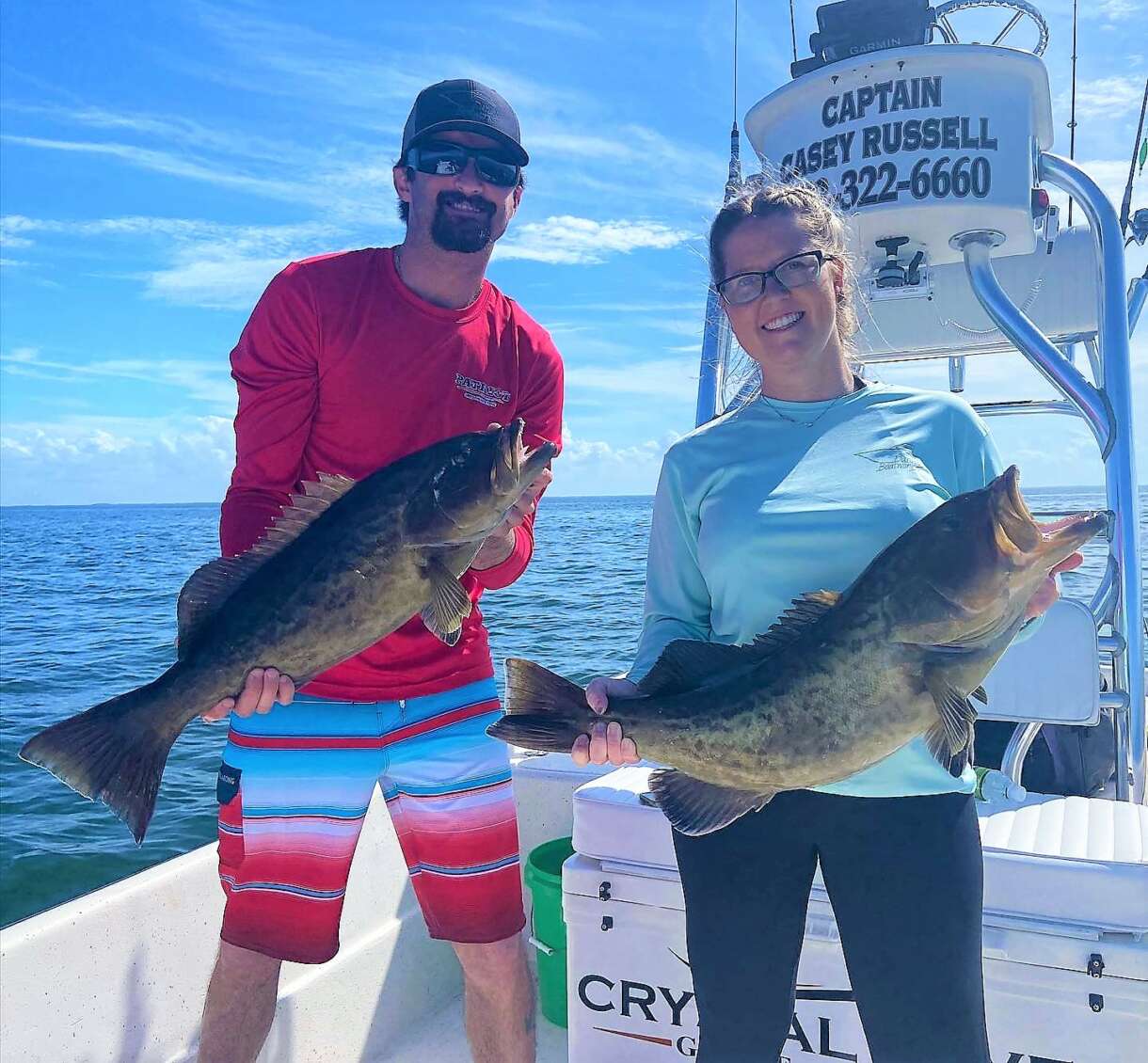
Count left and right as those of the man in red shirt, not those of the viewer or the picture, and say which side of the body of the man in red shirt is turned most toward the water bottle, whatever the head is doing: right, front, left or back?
left

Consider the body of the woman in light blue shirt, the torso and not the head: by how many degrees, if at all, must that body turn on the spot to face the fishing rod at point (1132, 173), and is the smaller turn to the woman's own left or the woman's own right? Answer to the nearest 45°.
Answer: approximately 135° to the woman's own left

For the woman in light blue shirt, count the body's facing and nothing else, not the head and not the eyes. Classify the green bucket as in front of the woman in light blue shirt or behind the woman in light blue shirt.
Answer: behind

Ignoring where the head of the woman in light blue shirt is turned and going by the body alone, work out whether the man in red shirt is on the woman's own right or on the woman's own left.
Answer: on the woman's own right

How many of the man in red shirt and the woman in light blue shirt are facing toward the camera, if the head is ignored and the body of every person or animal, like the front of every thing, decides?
2

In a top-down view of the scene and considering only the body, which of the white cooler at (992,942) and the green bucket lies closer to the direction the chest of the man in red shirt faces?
the white cooler

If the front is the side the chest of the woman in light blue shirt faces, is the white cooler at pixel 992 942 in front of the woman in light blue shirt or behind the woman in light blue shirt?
behind

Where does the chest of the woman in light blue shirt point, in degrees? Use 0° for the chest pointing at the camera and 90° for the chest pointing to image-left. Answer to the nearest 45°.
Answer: approximately 0°

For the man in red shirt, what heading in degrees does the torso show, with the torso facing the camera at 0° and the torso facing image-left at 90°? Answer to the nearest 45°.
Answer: approximately 0°
